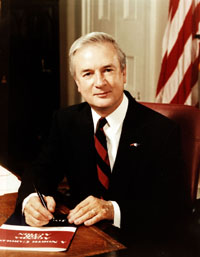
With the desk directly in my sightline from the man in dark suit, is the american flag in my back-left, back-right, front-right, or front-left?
back-left

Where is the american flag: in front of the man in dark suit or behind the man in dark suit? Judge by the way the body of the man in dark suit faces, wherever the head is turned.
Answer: behind

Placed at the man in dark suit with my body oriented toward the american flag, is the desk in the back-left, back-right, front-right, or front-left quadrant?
back-right

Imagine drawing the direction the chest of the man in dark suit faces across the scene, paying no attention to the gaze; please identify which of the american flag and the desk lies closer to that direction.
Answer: the desk

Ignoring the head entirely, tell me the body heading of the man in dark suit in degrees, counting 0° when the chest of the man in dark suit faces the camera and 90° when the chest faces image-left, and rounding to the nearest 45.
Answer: approximately 45°
